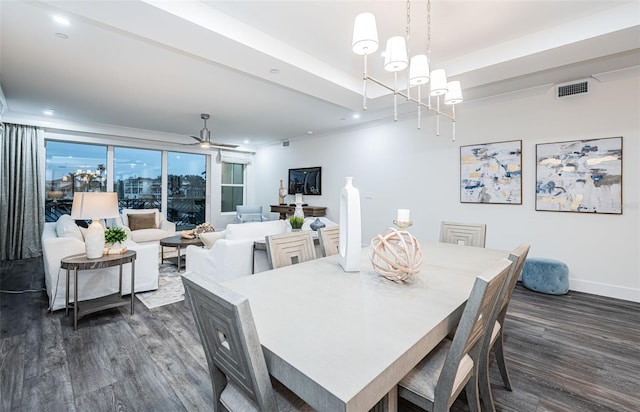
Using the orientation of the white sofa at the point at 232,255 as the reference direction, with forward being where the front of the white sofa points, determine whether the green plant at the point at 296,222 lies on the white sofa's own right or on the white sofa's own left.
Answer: on the white sofa's own right

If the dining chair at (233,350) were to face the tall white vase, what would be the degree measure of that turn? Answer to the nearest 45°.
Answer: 0° — it already faces it

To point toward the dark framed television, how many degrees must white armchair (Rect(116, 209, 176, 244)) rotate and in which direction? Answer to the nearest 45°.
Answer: approximately 90° to its left

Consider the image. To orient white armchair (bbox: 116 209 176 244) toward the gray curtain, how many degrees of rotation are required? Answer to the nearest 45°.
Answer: approximately 90° to its right

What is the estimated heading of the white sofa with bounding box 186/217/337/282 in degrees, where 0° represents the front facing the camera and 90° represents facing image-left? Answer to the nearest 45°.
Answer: approximately 135°

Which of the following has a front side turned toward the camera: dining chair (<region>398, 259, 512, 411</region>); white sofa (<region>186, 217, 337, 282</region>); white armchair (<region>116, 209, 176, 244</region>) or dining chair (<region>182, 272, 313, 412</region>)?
the white armchair

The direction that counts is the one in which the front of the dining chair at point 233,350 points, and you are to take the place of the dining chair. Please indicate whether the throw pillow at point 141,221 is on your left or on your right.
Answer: on your left

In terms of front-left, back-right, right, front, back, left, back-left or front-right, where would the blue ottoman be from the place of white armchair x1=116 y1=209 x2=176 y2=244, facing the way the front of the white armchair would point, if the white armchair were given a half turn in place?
back-right

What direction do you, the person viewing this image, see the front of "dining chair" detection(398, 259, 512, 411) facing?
facing away from the viewer and to the left of the viewer

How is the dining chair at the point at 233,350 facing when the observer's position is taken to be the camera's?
facing away from the viewer and to the right of the viewer
